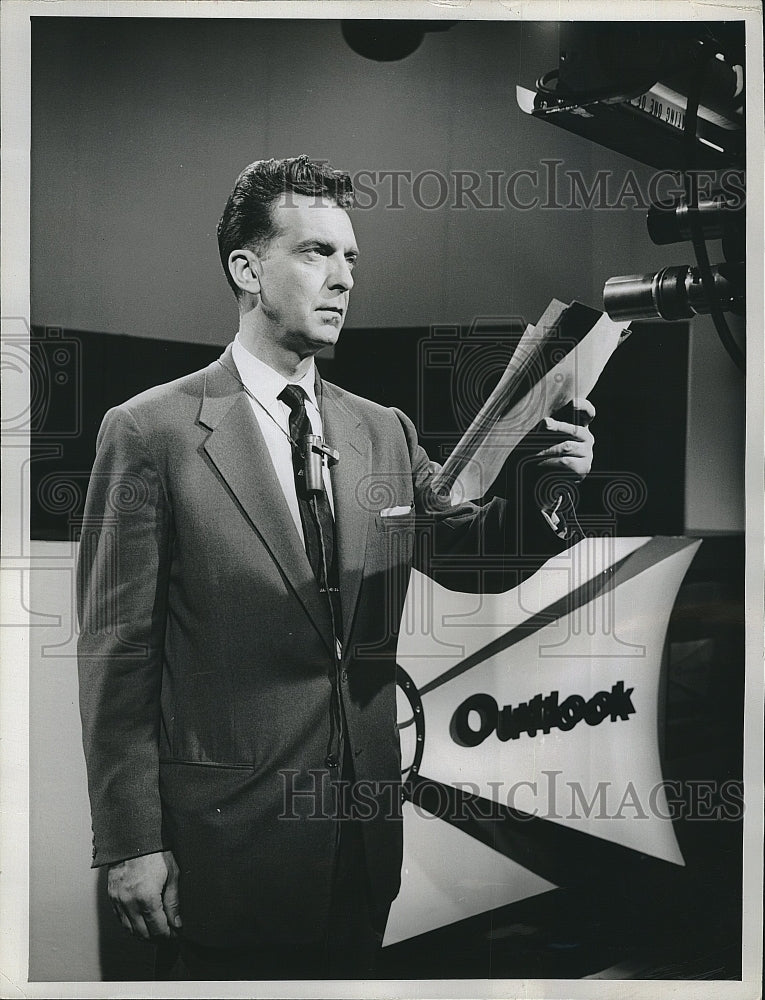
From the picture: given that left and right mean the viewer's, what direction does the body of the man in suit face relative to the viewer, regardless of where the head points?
facing the viewer and to the right of the viewer
